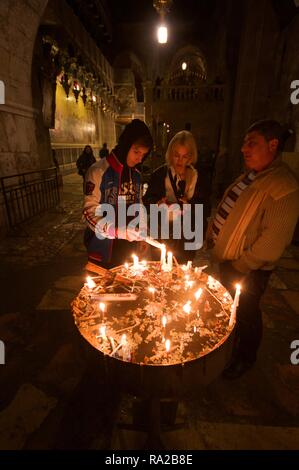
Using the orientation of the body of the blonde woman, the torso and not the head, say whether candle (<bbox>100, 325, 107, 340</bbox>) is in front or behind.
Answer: in front

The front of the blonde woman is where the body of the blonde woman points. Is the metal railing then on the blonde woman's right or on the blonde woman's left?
on the blonde woman's right

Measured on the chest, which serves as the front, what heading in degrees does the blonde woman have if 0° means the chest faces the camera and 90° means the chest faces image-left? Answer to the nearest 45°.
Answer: approximately 0°

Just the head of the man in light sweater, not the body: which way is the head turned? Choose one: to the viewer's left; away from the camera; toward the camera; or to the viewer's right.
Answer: to the viewer's left

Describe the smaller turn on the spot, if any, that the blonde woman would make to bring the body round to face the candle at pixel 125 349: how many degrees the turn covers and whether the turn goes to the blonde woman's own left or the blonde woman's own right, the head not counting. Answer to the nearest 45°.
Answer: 0° — they already face it

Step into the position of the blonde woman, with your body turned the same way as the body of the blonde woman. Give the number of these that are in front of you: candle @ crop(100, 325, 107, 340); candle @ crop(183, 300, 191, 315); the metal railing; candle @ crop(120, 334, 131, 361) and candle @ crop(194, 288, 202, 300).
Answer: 4

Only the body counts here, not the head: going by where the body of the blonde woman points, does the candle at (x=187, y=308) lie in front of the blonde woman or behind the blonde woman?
in front

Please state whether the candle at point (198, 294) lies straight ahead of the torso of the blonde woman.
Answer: yes
